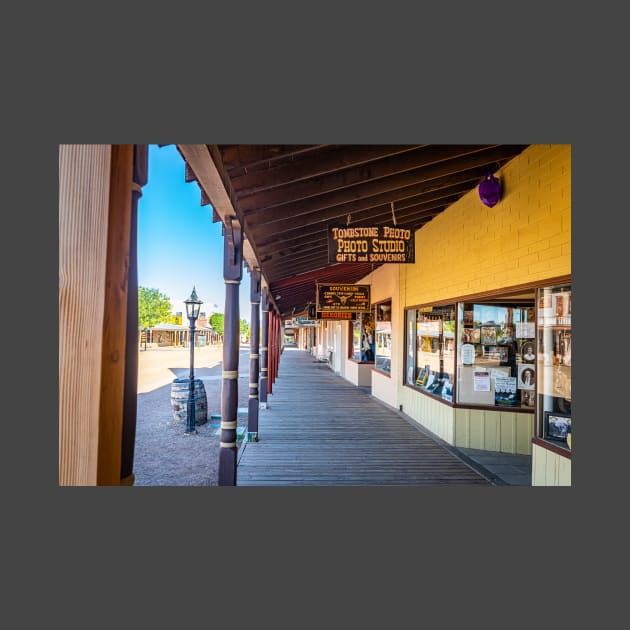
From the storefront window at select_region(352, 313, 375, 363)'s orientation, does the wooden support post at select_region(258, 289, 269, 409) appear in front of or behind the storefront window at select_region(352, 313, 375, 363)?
in front

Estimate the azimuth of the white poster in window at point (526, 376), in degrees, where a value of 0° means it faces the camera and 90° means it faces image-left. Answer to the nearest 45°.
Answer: approximately 0°

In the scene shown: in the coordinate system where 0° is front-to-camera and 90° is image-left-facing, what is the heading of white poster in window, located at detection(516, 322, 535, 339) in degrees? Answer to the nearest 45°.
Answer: approximately 0°

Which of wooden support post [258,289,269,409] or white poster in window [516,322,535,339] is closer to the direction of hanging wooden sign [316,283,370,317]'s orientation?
the white poster in window

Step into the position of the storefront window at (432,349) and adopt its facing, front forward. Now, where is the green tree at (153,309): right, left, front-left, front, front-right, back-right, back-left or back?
right
